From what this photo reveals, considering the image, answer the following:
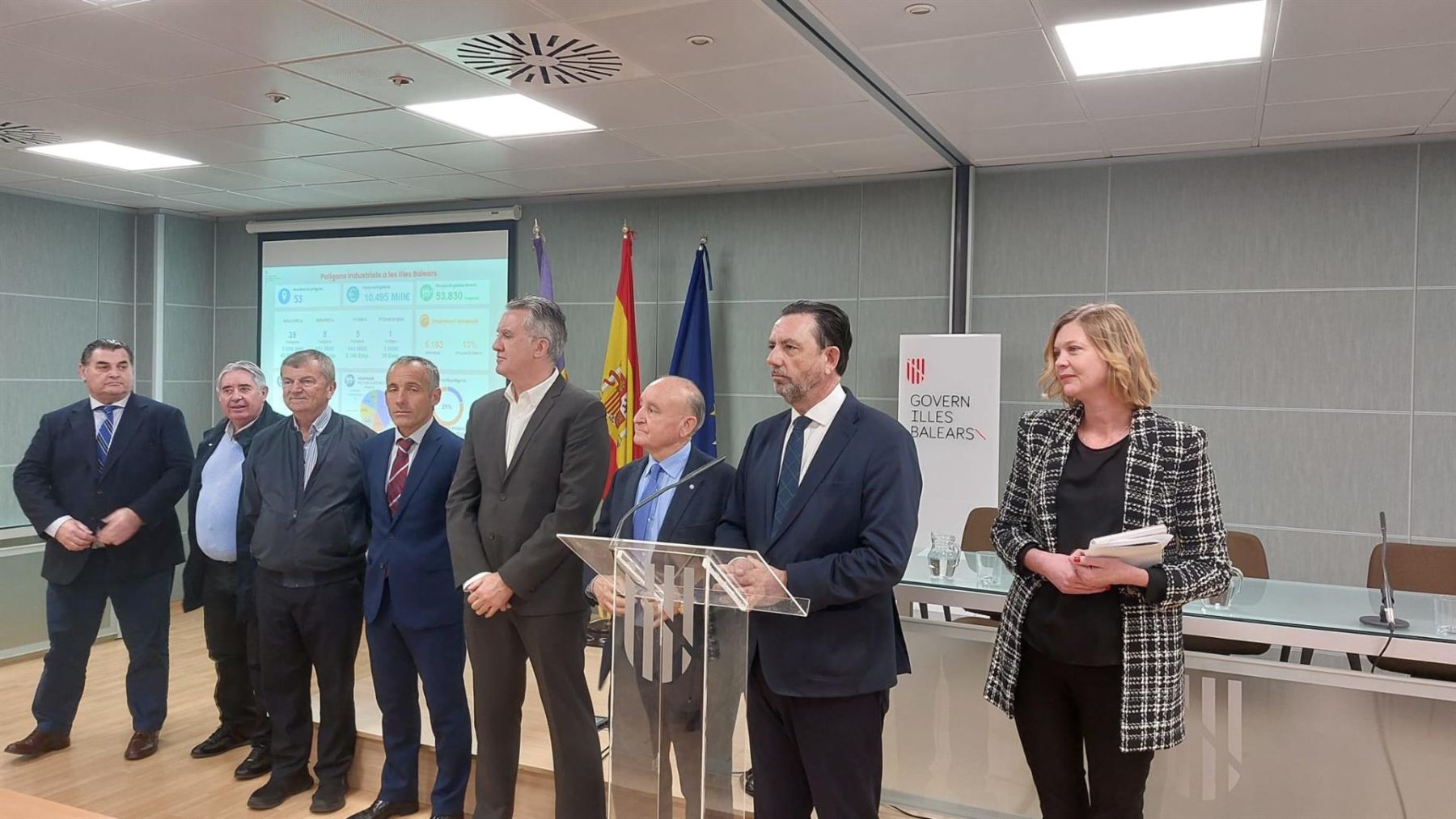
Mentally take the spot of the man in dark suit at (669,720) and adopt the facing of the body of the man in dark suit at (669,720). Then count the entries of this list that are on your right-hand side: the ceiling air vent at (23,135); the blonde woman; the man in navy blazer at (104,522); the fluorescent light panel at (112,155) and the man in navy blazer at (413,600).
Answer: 4

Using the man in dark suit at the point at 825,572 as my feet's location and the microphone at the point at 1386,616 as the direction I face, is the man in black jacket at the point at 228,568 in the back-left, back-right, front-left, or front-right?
back-left

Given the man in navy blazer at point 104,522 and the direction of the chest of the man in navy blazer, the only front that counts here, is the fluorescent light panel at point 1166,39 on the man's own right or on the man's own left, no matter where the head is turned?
on the man's own left

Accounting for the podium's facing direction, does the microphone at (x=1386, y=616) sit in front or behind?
behind

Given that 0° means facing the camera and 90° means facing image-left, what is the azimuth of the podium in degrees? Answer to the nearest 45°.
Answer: approximately 45°

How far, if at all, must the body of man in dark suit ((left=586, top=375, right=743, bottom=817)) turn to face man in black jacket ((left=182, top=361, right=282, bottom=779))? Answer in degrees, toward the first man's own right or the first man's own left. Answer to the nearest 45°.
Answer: approximately 90° to the first man's own right

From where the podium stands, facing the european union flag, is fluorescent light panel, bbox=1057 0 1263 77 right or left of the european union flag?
right

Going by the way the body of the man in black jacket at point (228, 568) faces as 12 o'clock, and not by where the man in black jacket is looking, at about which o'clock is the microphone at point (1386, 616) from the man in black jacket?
The microphone is roughly at 9 o'clock from the man in black jacket.

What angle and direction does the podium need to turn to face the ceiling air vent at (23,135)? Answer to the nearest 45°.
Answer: approximately 90° to its right
